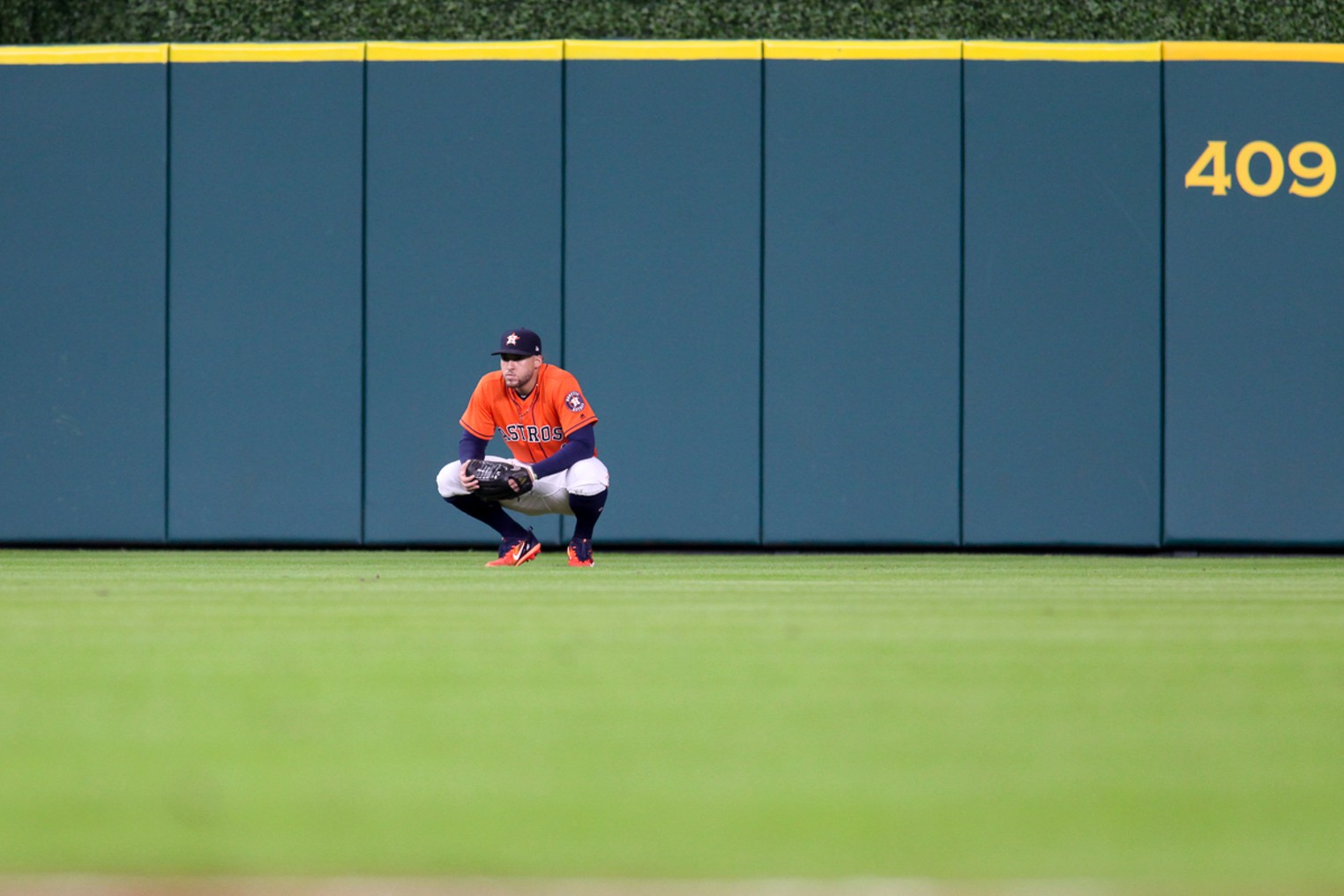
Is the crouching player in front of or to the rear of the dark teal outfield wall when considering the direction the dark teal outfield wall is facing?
in front

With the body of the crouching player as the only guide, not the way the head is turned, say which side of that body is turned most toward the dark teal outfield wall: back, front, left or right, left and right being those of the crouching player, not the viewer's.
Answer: back

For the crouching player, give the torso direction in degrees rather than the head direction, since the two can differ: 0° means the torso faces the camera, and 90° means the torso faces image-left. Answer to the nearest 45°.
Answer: approximately 45°

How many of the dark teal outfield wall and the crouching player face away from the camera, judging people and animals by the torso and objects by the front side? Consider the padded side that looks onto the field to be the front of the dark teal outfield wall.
0

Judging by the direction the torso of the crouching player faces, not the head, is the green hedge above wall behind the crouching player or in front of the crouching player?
behind

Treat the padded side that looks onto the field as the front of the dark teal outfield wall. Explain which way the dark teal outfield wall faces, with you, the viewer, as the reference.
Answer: facing the viewer
